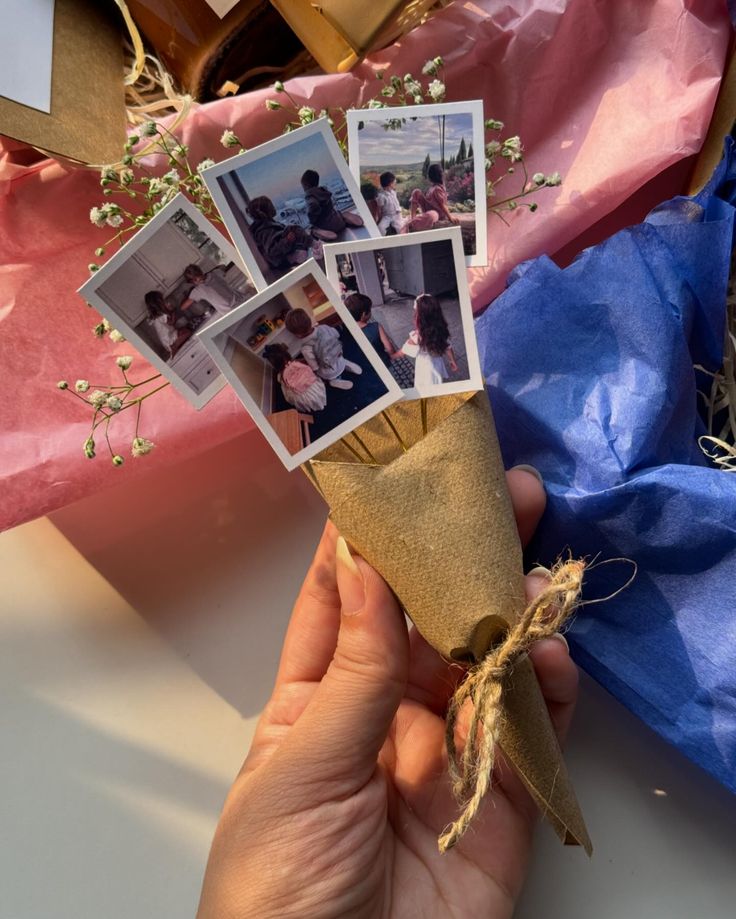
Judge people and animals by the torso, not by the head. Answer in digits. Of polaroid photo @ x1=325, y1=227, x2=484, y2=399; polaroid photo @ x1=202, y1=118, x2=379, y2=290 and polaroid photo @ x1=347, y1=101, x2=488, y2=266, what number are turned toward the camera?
3

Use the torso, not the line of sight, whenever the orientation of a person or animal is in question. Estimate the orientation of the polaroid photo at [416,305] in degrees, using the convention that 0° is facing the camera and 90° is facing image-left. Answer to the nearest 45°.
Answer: approximately 0°

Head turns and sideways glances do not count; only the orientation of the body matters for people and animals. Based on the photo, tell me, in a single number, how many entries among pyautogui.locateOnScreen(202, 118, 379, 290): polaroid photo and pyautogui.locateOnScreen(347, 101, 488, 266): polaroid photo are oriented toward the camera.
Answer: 2
